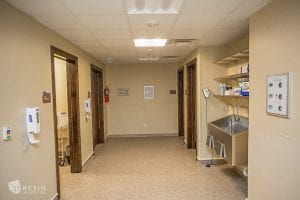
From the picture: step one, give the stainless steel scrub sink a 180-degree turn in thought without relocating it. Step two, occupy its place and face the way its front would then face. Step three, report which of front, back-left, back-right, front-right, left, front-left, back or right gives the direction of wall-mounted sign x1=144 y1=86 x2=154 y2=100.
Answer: left

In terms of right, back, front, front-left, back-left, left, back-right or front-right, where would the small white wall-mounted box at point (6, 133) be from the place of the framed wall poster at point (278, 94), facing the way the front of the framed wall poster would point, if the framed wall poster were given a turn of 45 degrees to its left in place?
front-right

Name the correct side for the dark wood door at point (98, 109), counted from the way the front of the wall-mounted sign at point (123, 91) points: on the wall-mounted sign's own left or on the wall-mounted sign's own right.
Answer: on the wall-mounted sign's own right

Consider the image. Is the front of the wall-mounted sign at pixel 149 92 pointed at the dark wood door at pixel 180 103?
no

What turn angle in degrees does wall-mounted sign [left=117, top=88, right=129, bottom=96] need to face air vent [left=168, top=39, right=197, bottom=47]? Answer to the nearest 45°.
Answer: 0° — it already faces it

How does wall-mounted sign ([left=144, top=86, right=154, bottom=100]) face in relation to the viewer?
toward the camera

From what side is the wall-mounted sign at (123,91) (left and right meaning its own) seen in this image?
front

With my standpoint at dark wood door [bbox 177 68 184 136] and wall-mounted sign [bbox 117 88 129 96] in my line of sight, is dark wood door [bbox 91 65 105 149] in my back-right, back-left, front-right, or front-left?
front-left

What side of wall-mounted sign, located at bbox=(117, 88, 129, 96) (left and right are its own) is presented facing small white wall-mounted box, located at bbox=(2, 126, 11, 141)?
front

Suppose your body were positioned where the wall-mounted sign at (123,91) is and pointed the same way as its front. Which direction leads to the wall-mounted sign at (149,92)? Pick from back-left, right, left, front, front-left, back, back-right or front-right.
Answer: left

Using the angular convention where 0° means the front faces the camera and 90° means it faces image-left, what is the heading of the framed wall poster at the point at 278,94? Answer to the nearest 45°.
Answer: approximately 45°

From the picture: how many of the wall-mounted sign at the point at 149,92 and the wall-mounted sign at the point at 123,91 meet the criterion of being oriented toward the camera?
2

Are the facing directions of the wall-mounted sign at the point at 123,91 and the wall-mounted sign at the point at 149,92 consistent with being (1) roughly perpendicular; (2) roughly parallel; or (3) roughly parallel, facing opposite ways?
roughly parallel

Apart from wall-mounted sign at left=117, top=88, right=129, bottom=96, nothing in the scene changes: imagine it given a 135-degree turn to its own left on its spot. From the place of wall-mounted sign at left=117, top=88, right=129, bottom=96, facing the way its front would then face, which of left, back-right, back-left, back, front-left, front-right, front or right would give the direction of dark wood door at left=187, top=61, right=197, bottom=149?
right

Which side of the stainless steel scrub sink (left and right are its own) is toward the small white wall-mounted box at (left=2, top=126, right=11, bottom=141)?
front

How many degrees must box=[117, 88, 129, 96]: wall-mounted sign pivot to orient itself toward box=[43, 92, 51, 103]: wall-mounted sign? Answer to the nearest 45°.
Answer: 0° — it already faces it

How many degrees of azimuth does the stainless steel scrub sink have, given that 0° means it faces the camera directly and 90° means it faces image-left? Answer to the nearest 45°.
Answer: approximately 45°

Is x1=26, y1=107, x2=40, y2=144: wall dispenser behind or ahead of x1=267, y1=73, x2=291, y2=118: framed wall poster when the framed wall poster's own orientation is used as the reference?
ahead
